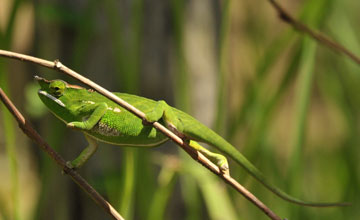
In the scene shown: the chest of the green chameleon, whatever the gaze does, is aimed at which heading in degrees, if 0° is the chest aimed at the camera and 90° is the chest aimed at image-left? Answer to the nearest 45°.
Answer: approximately 90°

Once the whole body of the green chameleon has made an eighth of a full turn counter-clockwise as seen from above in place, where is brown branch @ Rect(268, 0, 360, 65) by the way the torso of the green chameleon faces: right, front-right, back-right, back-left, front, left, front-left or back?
back
